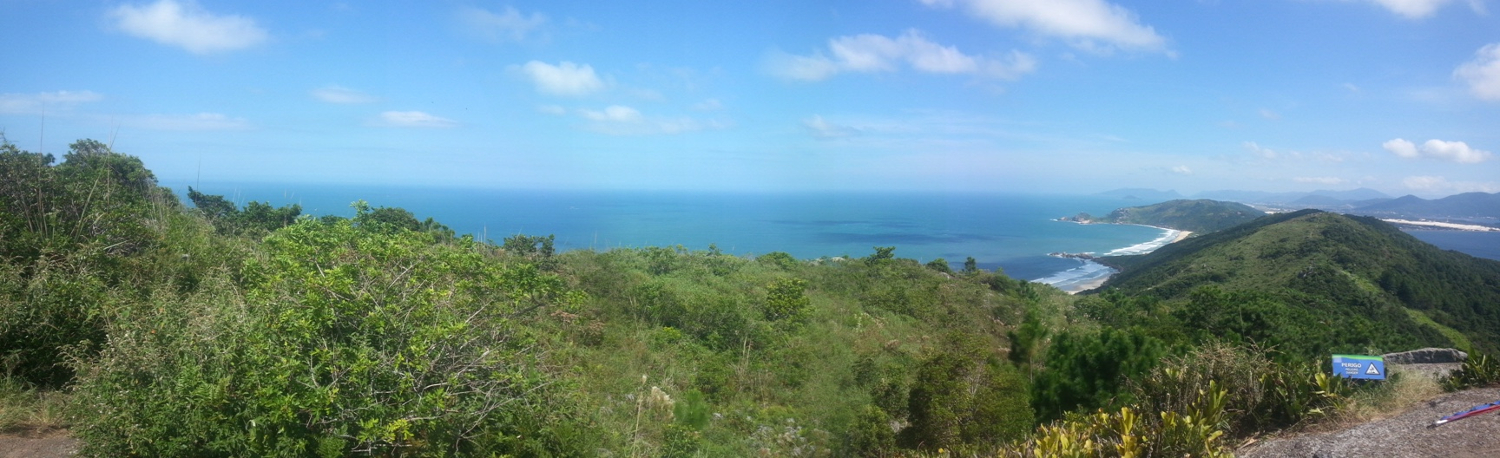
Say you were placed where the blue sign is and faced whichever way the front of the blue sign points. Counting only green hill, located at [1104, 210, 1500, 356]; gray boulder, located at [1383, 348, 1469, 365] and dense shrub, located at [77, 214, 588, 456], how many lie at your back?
2

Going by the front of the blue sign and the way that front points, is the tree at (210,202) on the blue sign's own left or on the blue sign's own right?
on the blue sign's own right

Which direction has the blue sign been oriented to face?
toward the camera

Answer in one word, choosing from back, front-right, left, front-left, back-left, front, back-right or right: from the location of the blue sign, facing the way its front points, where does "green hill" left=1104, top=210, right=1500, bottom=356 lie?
back

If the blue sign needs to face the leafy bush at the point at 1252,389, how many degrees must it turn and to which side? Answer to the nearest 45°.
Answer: approximately 90° to its right

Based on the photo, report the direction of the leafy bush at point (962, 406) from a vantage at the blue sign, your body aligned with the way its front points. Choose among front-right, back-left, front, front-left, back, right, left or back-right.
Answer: right

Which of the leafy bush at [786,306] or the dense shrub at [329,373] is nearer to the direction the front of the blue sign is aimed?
the dense shrub
